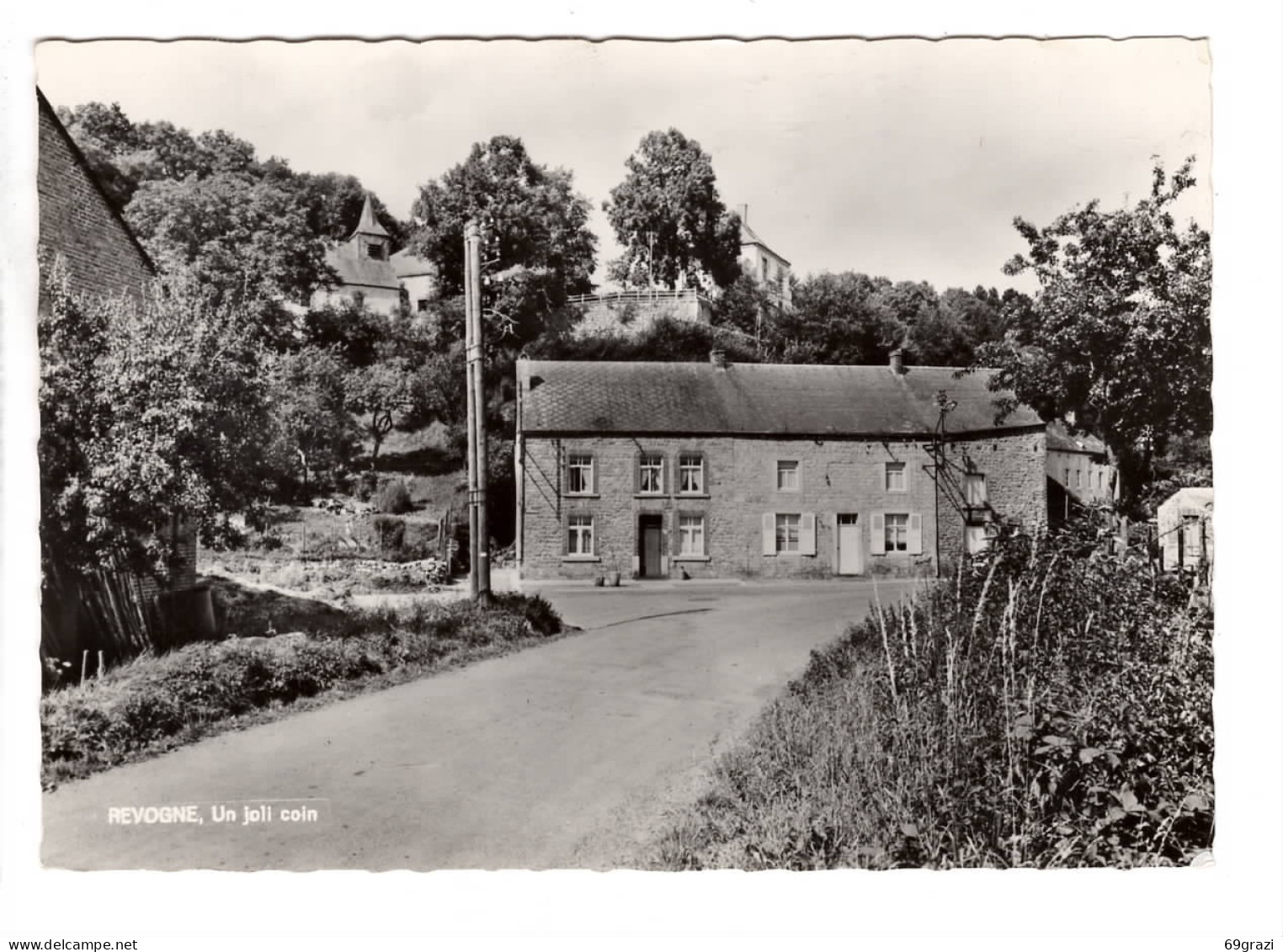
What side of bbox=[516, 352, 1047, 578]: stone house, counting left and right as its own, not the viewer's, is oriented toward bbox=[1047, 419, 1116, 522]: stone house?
left

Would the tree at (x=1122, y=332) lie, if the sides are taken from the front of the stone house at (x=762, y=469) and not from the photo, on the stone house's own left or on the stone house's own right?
on the stone house's own left

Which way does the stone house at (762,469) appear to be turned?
toward the camera

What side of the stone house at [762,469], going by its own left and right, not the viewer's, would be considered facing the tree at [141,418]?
front

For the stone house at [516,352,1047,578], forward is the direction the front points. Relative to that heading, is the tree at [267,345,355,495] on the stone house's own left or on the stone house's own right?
on the stone house's own right
